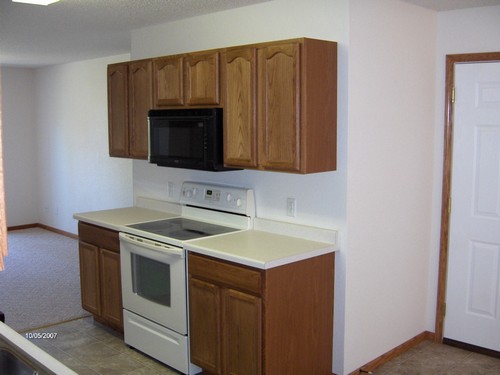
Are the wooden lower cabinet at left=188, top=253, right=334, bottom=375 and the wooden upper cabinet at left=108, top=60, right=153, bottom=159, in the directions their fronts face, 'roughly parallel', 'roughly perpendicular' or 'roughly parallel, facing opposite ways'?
roughly parallel

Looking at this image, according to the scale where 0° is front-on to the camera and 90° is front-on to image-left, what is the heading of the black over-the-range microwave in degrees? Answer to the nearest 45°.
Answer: approximately 45°

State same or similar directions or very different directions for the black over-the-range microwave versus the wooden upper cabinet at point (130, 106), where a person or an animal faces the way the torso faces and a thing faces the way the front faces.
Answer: same or similar directions

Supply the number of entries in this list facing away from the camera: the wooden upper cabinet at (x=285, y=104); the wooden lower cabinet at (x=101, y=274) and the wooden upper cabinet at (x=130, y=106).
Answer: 0

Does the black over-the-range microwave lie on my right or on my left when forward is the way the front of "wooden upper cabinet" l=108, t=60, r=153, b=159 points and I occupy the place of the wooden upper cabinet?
on my left

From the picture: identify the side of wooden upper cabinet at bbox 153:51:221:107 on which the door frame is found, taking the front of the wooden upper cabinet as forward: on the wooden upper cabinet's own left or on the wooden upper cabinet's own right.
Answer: on the wooden upper cabinet's own left

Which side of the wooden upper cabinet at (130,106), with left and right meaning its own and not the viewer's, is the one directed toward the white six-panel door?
left

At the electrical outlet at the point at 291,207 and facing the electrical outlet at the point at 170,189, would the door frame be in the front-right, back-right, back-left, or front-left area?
back-right

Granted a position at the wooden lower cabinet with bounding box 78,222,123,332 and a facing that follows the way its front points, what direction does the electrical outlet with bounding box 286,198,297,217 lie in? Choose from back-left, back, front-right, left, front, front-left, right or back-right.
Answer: left

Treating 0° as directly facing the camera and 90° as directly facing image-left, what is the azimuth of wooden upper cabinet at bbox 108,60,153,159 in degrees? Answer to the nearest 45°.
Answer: approximately 45°

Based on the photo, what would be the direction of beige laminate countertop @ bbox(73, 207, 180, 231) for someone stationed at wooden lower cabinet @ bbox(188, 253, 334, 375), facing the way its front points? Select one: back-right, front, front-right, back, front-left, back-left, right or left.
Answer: right
